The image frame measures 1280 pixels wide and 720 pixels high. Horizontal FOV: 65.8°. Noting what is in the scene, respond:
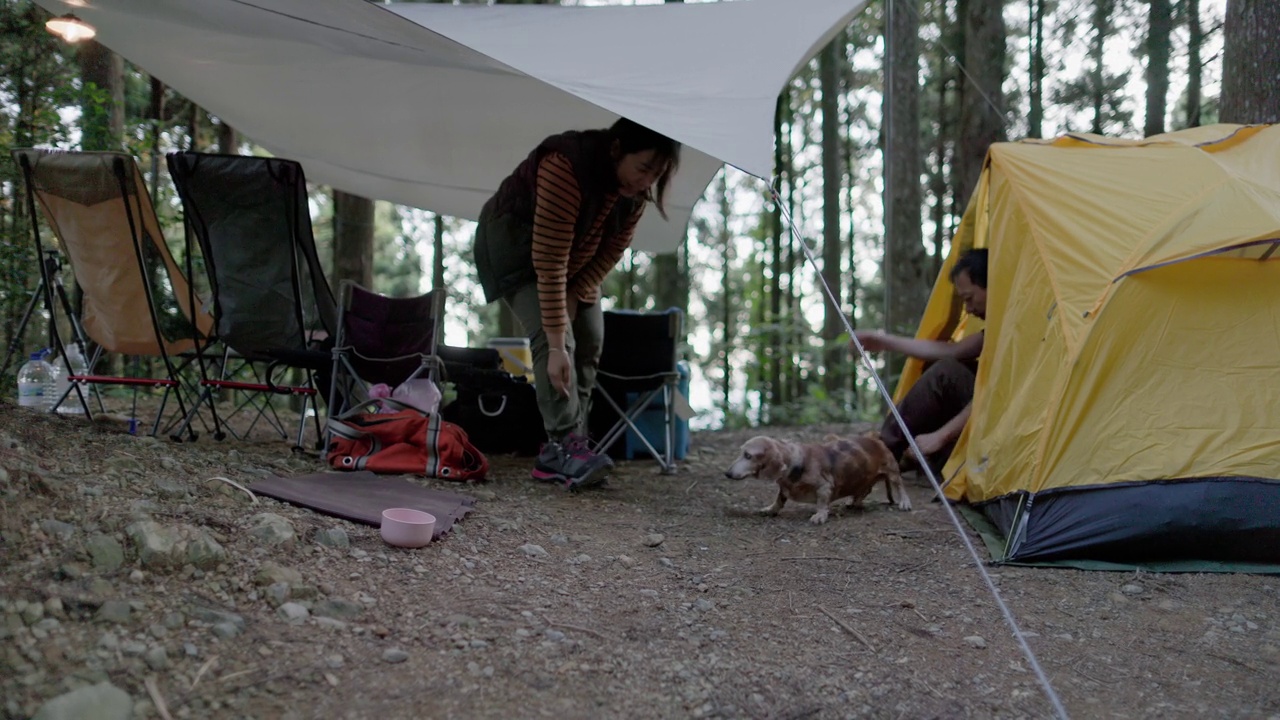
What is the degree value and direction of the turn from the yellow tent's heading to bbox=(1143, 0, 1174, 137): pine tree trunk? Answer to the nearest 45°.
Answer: approximately 90° to its right

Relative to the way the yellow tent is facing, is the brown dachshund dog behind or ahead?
ahead

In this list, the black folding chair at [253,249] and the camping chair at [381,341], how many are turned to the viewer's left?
0

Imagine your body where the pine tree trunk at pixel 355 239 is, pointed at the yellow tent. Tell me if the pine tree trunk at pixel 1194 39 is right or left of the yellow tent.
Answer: left

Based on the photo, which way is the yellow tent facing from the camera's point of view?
to the viewer's left
